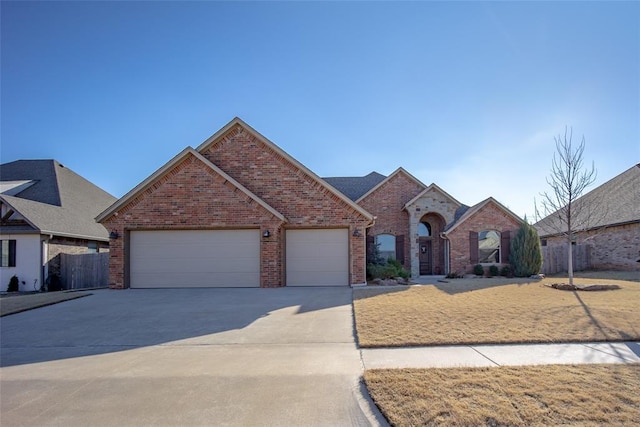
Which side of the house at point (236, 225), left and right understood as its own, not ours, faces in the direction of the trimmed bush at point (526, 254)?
left

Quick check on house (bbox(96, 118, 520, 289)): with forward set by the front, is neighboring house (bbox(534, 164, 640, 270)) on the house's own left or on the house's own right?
on the house's own left

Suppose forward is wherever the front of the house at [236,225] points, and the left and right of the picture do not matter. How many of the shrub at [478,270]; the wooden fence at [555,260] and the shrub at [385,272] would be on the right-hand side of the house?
0

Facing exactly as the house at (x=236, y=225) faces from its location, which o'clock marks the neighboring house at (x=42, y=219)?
The neighboring house is roughly at 4 o'clock from the house.

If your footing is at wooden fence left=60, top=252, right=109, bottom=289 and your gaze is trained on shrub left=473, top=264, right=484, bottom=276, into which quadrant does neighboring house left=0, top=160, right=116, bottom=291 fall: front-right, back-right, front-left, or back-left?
back-left

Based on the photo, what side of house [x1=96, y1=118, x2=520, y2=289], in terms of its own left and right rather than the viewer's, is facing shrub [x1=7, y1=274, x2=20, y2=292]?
right

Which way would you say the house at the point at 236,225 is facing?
toward the camera
